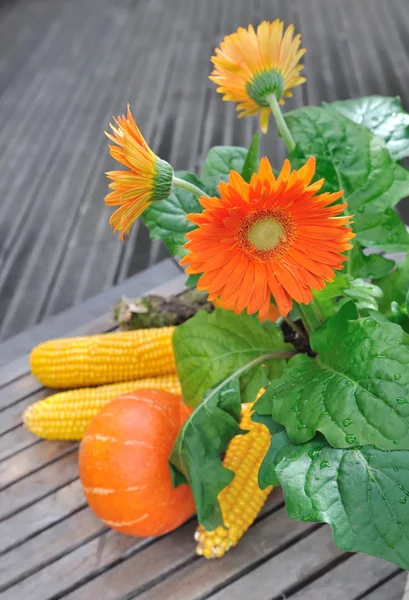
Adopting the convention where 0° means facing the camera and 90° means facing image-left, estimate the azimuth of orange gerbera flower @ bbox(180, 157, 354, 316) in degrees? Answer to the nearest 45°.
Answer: approximately 0°

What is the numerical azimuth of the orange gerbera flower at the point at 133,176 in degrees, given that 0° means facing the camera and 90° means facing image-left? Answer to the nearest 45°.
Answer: approximately 90°

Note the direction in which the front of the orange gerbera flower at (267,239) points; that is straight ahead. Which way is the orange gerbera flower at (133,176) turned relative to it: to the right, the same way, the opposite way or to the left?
to the right
